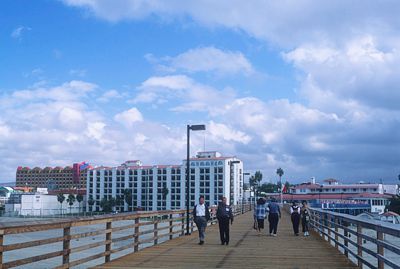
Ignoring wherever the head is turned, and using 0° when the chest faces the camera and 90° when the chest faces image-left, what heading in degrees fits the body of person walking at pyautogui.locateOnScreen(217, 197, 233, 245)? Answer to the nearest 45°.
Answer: approximately 0°

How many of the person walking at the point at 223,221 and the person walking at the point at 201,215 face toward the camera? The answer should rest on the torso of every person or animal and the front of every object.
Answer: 2

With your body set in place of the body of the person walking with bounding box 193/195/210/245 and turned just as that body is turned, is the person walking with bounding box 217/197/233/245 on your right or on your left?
on your left

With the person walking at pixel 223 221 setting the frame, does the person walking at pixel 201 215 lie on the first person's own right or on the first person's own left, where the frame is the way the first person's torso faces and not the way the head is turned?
on the first person's own right

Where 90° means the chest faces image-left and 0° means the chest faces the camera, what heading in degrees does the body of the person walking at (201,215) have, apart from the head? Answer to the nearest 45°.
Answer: approximately 0°
